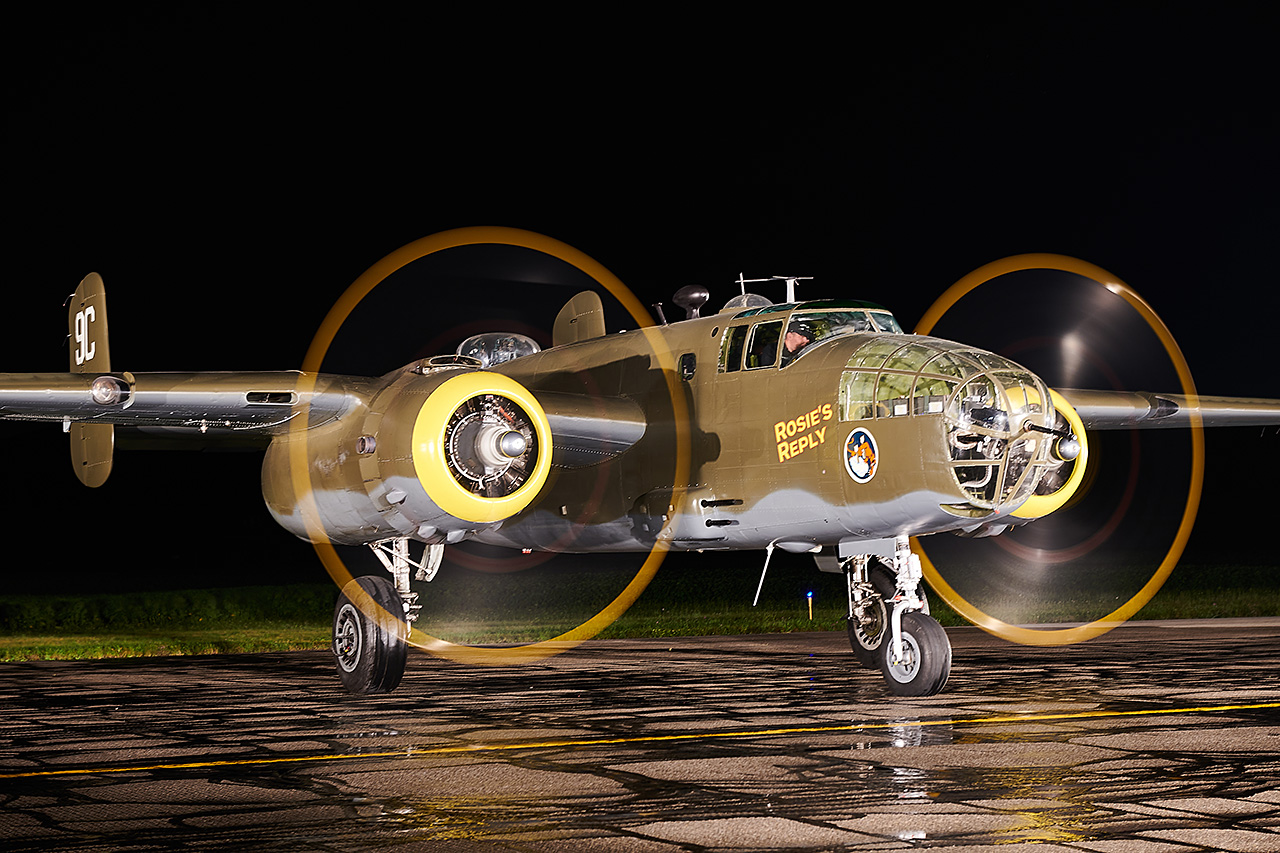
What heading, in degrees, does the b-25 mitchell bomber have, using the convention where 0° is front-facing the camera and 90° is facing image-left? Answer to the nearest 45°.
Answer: approximately 315°
